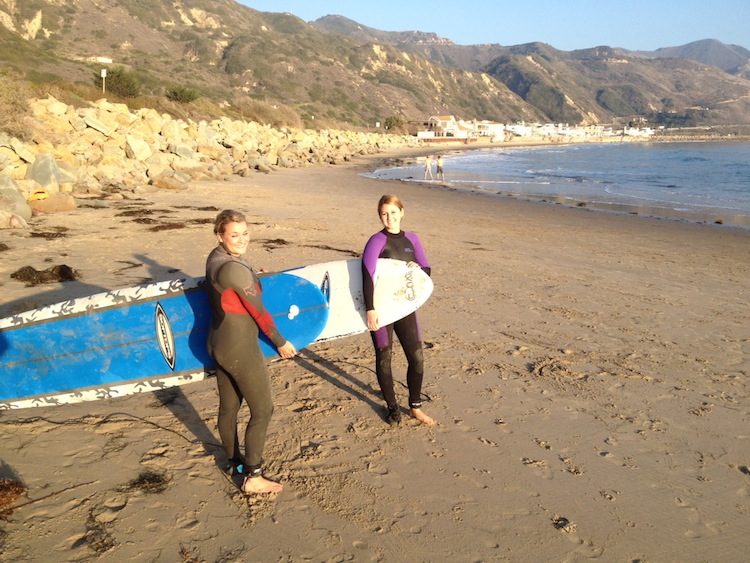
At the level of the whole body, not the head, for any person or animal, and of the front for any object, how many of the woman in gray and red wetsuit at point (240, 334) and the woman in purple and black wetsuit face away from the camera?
0

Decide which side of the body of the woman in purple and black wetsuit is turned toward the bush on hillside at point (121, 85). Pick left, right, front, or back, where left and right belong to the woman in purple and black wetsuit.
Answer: back

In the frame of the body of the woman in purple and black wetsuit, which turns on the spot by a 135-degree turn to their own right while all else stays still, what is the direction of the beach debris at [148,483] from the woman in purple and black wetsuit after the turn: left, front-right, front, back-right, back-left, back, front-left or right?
front-left

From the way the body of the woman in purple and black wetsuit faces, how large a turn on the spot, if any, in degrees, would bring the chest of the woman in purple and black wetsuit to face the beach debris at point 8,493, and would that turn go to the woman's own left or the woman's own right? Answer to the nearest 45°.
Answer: approximately 90° to the woman's own right

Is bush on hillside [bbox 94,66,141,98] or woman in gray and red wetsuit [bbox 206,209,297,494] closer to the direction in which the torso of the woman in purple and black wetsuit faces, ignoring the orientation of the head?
the woman in gray and red wetsuit

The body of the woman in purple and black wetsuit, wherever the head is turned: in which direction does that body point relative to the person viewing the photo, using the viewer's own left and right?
facing the viewer and to the right of the viewer

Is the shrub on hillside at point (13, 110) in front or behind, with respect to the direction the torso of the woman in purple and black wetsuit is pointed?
behind
